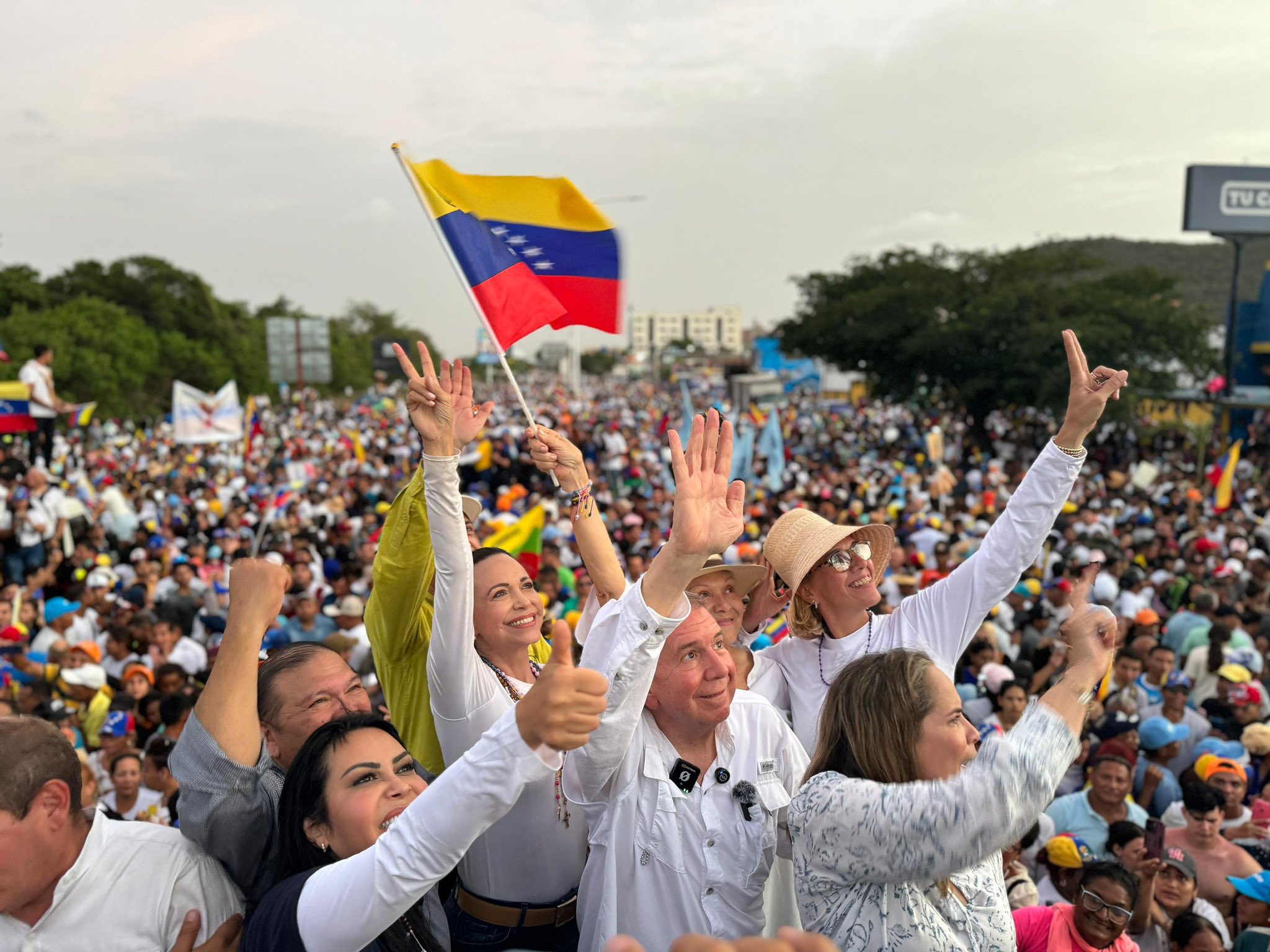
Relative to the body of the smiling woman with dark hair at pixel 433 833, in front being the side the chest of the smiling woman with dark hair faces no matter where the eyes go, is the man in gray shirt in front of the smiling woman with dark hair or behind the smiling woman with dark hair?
behind

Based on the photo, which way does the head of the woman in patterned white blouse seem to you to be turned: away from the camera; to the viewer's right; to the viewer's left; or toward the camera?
to the viewer's right

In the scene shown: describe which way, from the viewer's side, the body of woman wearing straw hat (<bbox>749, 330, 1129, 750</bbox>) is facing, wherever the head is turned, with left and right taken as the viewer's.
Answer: facing the viewer and to the right of the viewer

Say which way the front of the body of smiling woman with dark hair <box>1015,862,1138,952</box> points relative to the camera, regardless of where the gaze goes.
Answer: toward the camera

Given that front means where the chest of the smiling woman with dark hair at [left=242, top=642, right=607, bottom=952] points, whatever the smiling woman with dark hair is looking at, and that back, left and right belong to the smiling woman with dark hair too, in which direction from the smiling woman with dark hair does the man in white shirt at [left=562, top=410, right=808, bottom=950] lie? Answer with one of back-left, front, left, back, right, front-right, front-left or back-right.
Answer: left

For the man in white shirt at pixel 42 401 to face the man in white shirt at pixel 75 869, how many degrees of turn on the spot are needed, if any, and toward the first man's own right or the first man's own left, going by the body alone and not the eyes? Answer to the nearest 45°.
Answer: approximately 45° to the first man's own right

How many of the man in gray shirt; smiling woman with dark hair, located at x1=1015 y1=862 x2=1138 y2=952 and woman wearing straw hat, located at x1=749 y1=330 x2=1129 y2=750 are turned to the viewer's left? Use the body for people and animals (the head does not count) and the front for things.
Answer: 0

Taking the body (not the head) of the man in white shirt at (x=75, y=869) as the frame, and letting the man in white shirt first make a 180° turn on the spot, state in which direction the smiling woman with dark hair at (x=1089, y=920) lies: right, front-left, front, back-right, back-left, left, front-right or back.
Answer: front-right

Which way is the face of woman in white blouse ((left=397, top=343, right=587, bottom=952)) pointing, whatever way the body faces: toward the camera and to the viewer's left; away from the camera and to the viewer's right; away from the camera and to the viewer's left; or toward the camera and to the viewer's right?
toward the camera and to the viewer's right

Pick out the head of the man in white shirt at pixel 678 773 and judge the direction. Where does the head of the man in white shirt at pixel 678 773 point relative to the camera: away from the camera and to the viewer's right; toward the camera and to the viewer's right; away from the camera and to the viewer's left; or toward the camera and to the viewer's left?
toward the camera and to the viewer's right

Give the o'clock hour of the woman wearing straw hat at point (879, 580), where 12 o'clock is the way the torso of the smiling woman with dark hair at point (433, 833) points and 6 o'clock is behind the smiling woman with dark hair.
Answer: The woman wearing straw hat is roughly at 9 o'clock from the smiling woman with dark hair.

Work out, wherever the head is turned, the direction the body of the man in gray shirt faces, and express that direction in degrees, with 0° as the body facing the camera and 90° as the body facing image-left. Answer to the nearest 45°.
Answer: approximately 315°

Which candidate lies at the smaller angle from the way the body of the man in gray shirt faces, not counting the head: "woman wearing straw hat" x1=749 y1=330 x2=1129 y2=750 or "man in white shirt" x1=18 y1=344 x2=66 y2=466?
the woman wearing straw hat

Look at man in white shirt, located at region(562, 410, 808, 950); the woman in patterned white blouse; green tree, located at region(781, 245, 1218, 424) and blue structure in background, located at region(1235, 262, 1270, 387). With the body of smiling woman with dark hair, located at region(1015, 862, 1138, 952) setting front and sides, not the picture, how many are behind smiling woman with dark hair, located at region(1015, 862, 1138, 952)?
2
